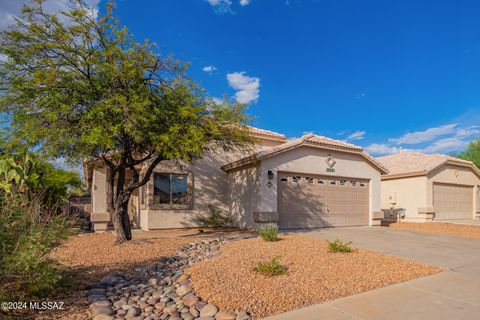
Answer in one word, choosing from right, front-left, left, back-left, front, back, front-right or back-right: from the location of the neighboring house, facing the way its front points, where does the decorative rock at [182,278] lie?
front-right

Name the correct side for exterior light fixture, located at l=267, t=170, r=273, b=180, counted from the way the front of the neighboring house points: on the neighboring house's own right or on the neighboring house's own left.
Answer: on the neighboring house's own right

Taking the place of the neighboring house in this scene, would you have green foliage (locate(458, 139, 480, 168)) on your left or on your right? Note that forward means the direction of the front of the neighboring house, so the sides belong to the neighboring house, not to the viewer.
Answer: on your left

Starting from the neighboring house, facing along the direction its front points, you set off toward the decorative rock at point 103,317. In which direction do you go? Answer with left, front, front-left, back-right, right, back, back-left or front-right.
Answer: front-right

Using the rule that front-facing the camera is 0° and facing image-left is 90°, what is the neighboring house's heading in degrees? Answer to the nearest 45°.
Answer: approximately 315°

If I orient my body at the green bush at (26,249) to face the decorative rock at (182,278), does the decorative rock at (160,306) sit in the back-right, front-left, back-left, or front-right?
front-right

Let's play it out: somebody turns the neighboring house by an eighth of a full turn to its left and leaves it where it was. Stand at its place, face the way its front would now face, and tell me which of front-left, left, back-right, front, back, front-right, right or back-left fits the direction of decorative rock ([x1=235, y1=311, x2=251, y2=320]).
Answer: right

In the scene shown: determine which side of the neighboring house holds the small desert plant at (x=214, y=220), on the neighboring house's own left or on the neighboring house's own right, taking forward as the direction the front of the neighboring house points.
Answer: on the neighboring house's own right

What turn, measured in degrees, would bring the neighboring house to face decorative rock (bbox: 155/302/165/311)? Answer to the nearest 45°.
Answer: approximately 45° to its right

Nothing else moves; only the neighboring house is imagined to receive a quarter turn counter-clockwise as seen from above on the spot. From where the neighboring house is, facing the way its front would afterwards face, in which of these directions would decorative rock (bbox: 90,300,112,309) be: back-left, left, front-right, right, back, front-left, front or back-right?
back-right

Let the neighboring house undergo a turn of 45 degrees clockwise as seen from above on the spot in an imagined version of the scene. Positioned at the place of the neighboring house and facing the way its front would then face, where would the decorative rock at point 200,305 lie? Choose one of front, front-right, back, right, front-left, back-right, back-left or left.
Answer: front

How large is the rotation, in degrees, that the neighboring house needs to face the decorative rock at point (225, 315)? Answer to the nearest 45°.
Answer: approximately 45° to its right

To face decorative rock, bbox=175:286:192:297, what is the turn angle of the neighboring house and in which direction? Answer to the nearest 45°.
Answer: approximately 45° to its right
